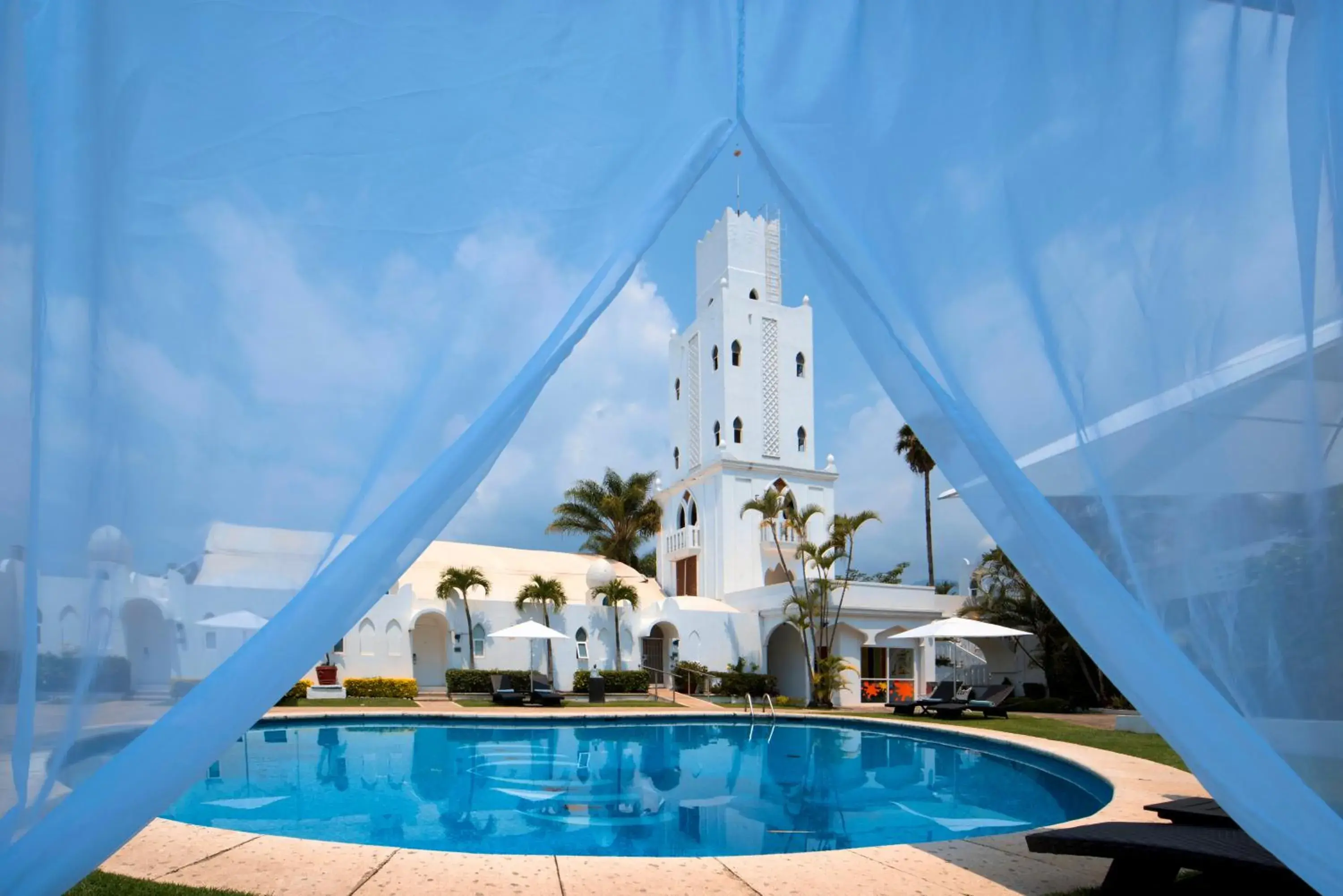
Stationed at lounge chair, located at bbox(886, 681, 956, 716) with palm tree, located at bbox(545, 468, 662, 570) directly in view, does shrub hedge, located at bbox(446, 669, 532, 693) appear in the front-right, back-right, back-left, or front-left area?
front-left

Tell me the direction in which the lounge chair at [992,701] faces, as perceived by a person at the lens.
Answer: facing the viewer and to the left of the viewer

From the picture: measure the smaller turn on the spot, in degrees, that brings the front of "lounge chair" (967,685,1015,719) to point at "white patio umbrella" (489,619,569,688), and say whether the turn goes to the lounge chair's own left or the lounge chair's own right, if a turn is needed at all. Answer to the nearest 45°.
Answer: approximately 45° to the lounge chair's own right

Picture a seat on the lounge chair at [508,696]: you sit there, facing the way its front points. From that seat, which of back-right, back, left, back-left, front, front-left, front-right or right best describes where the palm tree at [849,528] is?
front-left

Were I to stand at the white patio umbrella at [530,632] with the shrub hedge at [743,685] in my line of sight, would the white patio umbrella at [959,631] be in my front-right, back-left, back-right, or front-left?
front-right

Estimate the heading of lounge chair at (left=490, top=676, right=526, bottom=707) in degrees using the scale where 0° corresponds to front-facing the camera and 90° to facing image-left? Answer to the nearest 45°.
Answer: approximately 315°

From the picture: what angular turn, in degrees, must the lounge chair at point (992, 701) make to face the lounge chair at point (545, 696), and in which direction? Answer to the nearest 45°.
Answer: approximately 45° to its right

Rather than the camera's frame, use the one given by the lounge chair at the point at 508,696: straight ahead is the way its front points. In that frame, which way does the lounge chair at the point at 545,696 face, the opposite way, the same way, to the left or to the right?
the same way

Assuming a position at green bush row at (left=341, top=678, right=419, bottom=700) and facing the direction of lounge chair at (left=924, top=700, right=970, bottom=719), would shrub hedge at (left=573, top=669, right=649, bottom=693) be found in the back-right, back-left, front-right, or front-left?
front-left

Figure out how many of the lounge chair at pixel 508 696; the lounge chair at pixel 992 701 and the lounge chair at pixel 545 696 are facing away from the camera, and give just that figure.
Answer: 0

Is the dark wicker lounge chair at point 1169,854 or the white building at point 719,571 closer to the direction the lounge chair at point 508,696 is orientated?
the dark wicker lounge chair

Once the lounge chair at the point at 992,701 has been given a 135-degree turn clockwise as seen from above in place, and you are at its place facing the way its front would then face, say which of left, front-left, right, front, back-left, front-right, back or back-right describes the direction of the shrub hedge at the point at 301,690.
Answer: left
